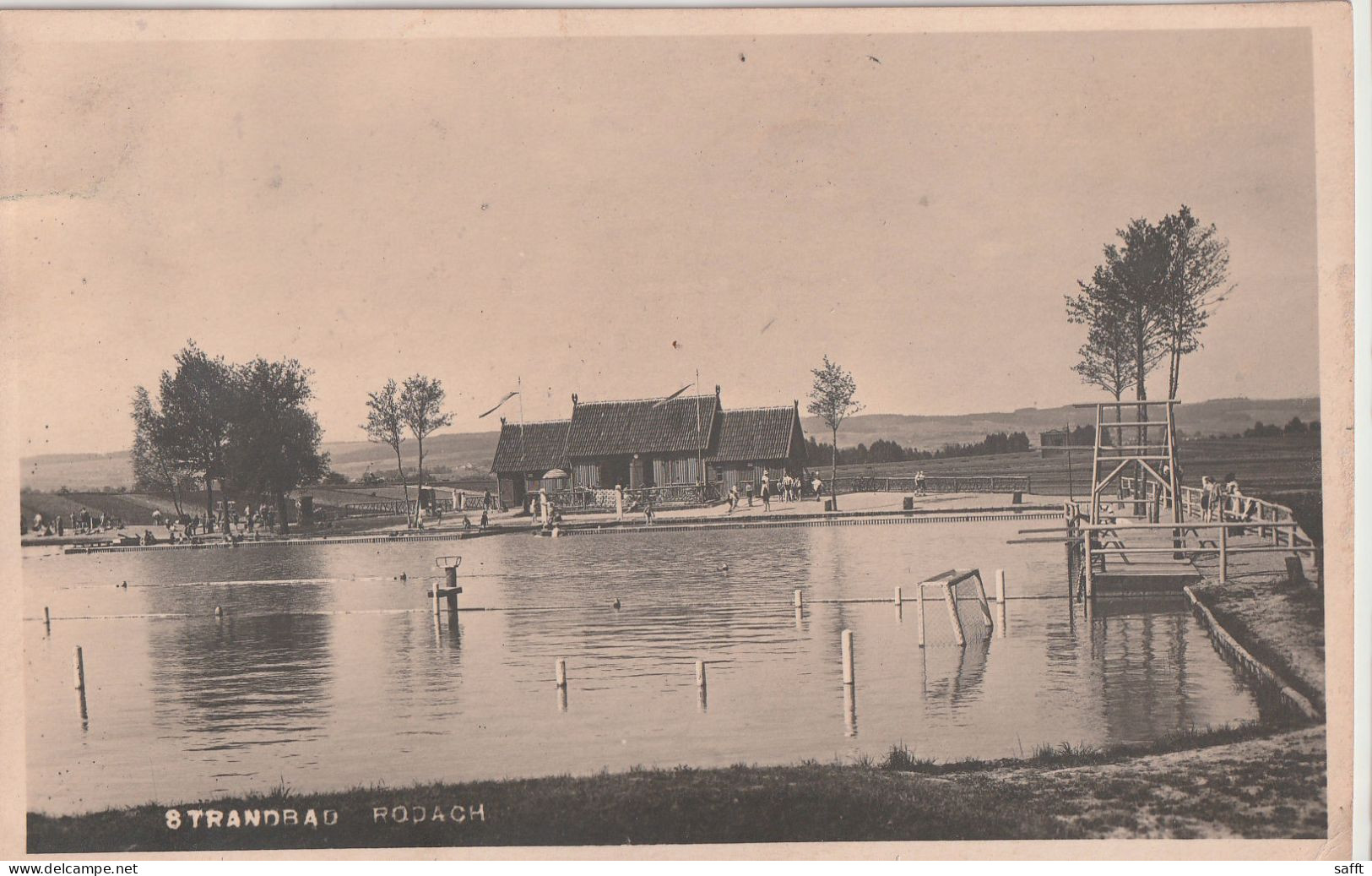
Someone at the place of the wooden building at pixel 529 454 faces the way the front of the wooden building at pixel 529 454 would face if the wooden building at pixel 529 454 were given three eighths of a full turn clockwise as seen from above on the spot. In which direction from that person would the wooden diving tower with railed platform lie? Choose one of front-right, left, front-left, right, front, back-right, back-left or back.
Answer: back

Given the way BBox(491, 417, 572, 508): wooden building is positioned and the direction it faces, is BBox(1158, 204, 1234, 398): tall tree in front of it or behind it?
in front

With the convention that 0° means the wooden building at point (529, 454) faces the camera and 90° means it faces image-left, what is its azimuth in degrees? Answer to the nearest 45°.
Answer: approximately 0°

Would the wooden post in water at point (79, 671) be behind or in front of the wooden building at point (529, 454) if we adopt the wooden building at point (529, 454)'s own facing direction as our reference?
in front

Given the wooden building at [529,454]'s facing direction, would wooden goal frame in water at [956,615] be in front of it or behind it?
in front

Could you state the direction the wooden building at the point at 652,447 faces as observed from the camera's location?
facing the viewer
